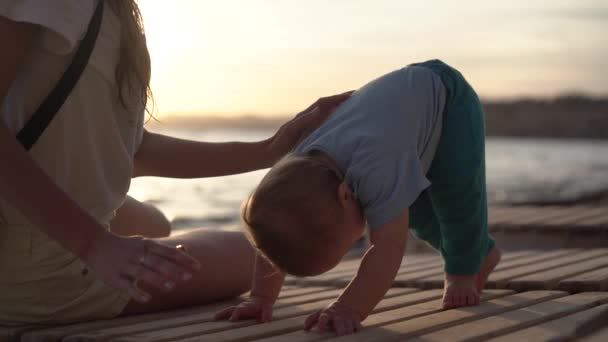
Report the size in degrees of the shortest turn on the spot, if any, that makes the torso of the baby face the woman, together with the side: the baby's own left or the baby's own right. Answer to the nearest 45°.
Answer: approximately 45° to the baby's own right

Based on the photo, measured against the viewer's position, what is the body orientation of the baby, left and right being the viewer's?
facing the viewer and to the left of the viewer
